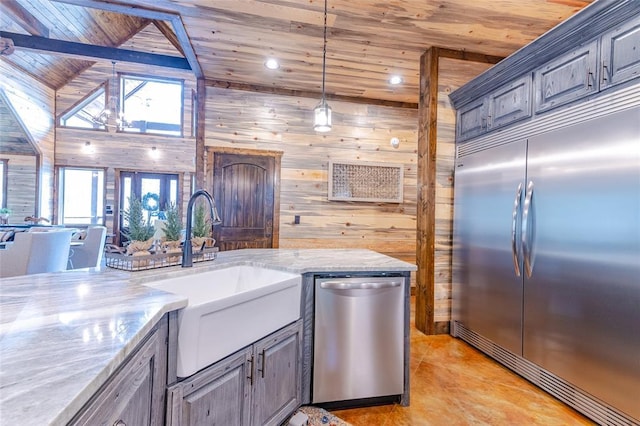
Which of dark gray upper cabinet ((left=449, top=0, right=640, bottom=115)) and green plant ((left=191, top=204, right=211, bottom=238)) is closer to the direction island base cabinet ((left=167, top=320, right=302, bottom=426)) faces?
the dark gray upper cabinet

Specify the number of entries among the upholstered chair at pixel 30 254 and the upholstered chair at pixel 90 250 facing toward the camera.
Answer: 0

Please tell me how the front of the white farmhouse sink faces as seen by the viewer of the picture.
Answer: facing the viewer and to the right of the viewer

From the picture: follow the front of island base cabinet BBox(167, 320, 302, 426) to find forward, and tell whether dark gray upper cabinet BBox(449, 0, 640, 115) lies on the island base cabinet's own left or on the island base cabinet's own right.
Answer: on the island base cabinet's own left

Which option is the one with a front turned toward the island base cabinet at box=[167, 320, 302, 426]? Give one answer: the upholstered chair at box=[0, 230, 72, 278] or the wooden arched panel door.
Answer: the wooden arched panel door

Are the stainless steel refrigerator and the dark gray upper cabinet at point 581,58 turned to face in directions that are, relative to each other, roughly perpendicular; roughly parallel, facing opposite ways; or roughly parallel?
roughly parallel

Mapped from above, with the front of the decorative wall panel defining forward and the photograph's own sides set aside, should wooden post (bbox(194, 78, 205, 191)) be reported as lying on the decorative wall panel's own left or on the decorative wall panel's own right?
on the decorative wall panel's own right

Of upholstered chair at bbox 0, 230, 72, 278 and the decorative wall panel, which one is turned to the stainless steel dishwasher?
the decorative wall panel

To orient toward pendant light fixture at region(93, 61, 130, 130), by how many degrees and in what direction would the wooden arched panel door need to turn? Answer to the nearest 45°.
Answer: approximately 135° to its right

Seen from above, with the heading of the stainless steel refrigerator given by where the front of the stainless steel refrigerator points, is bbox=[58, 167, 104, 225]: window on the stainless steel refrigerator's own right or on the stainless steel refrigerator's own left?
on the stainless steel refrigerator's own right

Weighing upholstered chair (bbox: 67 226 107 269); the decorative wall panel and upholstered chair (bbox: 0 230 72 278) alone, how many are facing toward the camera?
1

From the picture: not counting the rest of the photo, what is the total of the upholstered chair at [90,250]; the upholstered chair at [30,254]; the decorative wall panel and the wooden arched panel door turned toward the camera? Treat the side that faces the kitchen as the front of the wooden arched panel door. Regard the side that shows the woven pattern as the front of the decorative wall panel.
2

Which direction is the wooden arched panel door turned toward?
toward the camera

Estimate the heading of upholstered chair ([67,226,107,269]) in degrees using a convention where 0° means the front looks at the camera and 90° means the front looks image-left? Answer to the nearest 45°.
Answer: approximately 90°

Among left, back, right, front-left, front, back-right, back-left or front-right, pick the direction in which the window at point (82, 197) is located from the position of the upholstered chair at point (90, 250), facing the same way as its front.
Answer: right
